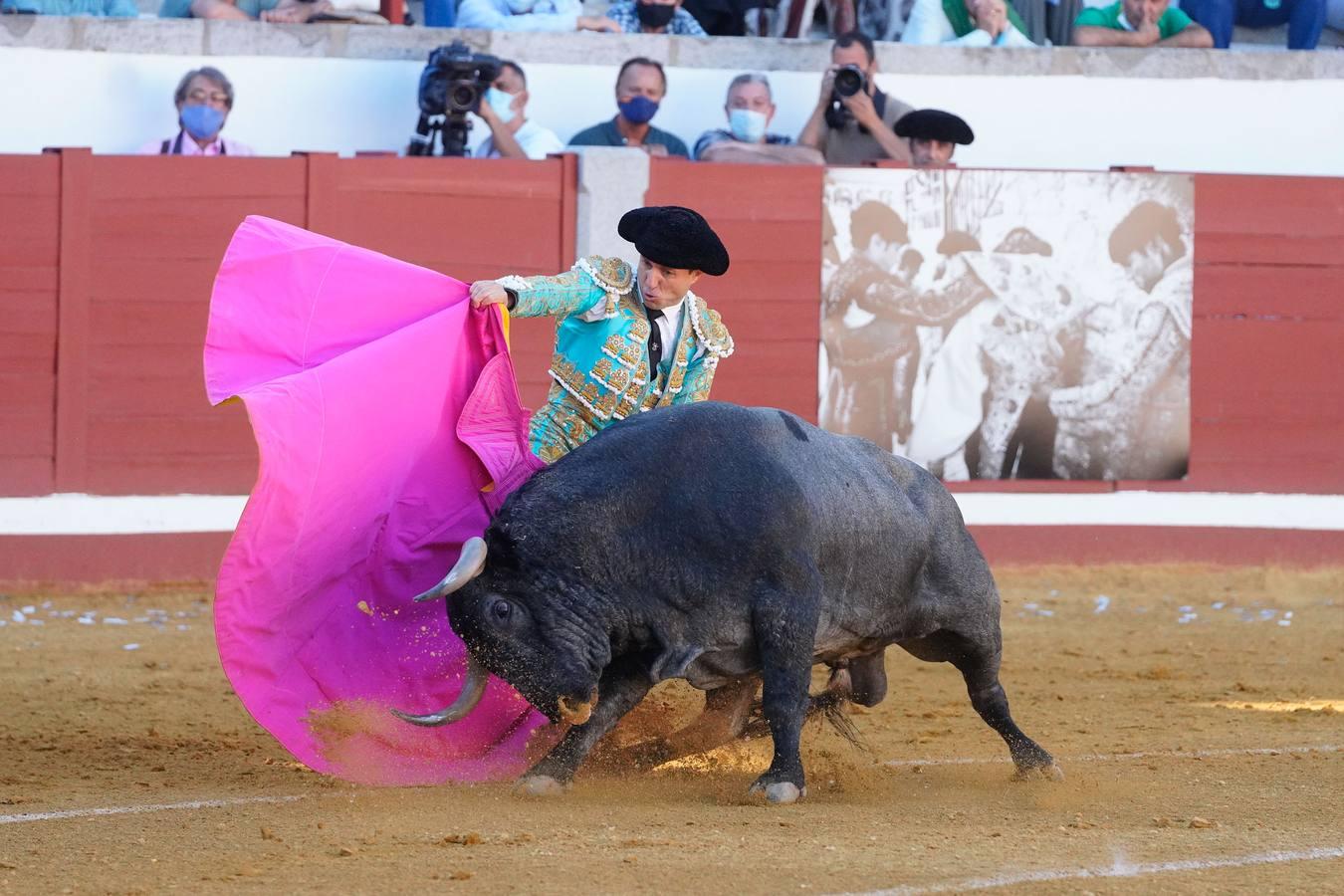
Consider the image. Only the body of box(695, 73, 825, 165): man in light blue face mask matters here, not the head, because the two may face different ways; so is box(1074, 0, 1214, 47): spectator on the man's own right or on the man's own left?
on the man's own left

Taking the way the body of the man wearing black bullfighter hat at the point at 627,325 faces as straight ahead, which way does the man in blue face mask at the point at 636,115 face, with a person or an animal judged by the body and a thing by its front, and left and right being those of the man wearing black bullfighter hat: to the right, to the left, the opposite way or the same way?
the same way

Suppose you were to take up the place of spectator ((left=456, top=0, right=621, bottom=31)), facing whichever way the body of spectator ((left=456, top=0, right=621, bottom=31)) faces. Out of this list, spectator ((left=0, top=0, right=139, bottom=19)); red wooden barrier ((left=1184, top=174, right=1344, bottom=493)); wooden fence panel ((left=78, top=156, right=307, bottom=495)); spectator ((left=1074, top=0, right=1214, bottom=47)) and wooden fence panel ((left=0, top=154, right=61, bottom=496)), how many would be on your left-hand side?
2

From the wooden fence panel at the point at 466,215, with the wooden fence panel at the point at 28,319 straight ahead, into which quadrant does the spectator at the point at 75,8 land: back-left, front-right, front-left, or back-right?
front-right

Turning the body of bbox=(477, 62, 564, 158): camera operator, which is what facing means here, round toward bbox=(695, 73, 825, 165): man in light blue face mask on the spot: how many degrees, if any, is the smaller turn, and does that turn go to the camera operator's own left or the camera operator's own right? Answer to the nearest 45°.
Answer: approximately 135° to the camera operator's own left

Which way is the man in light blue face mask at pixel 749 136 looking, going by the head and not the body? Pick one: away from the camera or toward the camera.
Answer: toward the camera

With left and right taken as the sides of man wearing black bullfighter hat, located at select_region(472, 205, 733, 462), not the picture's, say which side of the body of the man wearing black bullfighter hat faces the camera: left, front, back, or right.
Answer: front

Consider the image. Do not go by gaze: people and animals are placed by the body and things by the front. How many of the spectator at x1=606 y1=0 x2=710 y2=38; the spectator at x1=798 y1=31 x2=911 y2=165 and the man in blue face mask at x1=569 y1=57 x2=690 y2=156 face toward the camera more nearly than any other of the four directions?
3

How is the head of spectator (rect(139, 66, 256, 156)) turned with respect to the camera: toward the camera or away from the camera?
toward the camera

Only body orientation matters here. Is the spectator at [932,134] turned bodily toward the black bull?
yes

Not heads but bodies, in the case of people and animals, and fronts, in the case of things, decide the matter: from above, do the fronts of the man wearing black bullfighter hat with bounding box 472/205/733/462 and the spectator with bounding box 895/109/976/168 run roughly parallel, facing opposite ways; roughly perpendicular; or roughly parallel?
roughly parallel

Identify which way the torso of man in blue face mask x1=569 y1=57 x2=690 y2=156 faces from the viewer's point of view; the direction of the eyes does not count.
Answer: toward the camera

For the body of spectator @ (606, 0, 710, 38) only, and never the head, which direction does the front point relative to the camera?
toward the camera

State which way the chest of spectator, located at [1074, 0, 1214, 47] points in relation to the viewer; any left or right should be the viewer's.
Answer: facing the viewer

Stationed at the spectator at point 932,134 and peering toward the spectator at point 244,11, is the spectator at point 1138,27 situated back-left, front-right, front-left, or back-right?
back-right

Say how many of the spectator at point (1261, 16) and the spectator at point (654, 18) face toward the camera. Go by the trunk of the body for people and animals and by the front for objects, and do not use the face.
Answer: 2
